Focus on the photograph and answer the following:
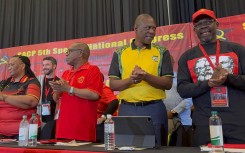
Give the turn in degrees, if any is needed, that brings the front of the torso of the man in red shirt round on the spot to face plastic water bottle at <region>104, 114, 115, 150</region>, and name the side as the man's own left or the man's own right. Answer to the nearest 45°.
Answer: approximately 45° to the man's own left

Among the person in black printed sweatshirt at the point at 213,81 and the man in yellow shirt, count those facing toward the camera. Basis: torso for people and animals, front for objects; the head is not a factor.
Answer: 2

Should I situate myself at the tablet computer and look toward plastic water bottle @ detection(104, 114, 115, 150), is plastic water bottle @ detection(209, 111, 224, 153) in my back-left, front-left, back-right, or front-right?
back-left

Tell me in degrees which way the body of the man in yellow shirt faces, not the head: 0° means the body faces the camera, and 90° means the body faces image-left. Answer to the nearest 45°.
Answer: approximately 0°
